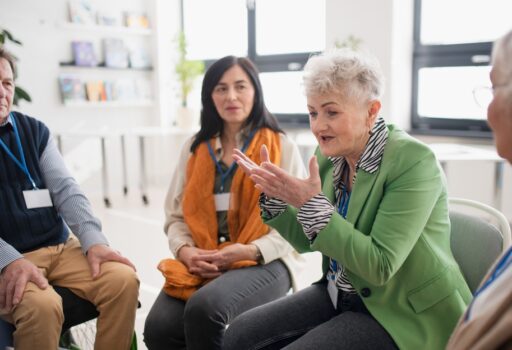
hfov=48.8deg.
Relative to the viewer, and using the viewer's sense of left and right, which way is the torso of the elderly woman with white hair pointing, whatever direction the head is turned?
facing the viewer and to the left of the viewer

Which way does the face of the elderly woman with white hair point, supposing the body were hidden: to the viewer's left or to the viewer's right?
to the viewer's left

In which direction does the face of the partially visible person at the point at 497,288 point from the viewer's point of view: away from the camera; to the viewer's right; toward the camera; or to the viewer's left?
to the viewer's left

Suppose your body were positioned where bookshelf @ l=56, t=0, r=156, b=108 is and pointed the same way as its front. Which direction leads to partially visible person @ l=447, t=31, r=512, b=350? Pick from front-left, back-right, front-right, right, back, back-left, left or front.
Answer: front

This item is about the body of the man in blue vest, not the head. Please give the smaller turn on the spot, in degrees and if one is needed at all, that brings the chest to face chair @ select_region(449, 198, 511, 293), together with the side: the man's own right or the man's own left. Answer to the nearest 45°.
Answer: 0° — they already face it

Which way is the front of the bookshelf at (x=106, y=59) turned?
toward the camera

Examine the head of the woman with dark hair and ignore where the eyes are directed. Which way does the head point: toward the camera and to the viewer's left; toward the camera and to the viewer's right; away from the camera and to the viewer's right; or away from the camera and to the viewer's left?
toward the camera and to the viewer's right

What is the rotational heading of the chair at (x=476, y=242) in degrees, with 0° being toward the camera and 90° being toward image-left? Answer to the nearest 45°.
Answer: approximately 45°

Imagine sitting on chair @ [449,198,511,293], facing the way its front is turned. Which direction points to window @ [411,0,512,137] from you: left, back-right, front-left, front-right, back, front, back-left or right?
back-right

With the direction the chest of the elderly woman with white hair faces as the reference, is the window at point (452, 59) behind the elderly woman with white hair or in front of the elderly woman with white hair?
behind

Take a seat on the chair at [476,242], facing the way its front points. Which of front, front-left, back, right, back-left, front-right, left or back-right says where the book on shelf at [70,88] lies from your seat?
right

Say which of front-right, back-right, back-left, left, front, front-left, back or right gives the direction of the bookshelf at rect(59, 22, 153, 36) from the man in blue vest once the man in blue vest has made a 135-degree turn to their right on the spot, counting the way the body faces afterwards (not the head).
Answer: right

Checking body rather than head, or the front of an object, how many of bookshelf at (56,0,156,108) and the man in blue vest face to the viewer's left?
0
